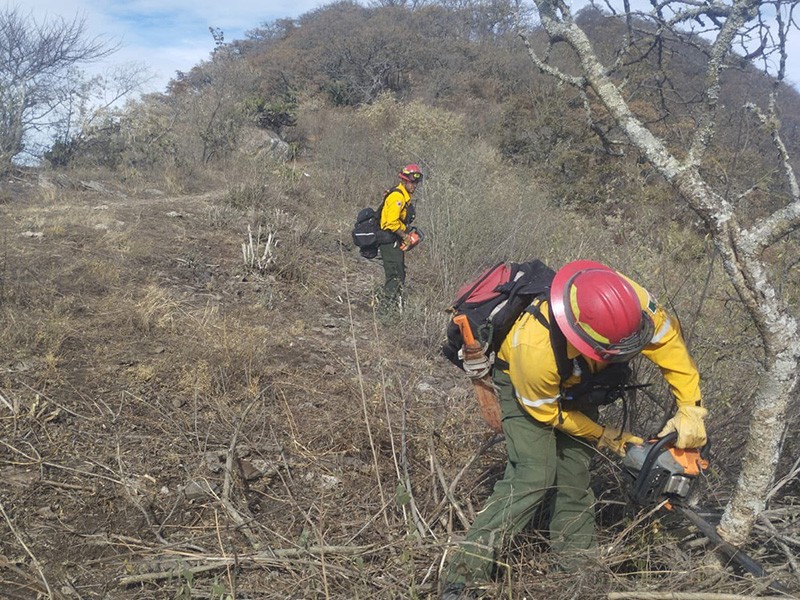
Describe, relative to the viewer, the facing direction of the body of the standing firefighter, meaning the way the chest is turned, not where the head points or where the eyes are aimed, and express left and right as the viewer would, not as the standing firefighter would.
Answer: facing to the right of the viewer

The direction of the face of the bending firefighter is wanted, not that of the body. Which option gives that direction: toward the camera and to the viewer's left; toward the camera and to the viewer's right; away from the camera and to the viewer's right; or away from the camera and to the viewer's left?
toward the camera and to the viewer's right

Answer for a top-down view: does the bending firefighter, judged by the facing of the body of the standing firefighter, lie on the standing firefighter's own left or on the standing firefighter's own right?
on the standing firefighter's own right

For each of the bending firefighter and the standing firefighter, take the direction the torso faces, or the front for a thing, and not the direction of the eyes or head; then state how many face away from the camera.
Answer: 0

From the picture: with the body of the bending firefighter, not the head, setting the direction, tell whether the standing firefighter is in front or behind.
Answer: behind

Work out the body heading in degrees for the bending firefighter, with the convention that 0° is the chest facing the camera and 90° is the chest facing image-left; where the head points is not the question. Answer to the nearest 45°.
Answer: approximately 315°
